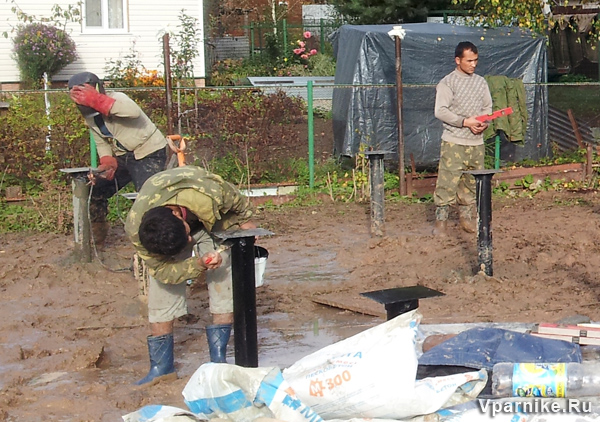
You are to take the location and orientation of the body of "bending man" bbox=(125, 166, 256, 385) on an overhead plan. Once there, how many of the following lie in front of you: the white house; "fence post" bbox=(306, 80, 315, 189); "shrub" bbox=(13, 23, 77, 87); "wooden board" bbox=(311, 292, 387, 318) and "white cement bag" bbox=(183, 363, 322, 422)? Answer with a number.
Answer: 1

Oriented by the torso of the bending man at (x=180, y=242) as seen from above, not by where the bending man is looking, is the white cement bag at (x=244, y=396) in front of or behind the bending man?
in front

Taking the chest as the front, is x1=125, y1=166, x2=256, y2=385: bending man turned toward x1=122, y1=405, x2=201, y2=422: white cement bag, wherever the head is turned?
yes

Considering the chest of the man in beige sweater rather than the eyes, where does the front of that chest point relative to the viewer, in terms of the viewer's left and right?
facing the viewer and to the right of the viewer

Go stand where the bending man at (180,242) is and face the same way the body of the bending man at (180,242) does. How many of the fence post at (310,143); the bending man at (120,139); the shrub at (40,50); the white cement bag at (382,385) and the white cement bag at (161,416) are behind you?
3

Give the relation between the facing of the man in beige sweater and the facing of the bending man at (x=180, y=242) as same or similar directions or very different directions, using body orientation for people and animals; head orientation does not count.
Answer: same or similar directions

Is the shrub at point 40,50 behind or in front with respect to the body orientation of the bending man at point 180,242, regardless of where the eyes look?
behind

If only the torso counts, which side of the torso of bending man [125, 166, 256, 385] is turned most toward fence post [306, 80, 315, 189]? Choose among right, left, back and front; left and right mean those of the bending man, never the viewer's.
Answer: back

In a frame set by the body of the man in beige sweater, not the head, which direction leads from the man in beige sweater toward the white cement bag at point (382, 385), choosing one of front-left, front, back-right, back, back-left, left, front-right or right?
front-right

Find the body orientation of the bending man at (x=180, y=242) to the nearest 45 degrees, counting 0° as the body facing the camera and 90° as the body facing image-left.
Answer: approximately 0°

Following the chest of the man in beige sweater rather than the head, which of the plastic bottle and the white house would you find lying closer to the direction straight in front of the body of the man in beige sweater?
the plastic bottle

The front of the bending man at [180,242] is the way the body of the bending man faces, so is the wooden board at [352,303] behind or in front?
behind

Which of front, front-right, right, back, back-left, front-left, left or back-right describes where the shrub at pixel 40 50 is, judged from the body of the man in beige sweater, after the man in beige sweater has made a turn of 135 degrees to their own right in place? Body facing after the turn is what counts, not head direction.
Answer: front-right

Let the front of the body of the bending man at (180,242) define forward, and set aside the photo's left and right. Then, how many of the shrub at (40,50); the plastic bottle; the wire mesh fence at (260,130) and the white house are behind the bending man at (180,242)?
3

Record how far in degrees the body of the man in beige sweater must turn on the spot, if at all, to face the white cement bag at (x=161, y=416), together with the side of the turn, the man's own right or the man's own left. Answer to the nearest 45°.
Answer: approximately 45° to the man's own right

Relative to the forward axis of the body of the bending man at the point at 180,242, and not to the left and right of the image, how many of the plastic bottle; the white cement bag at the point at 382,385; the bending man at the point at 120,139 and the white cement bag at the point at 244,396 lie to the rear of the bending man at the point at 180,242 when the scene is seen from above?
1

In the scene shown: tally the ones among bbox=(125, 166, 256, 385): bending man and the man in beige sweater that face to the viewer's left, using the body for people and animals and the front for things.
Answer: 0

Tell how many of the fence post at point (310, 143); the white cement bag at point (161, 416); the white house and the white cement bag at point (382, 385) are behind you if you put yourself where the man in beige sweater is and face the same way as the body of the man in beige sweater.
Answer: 2
